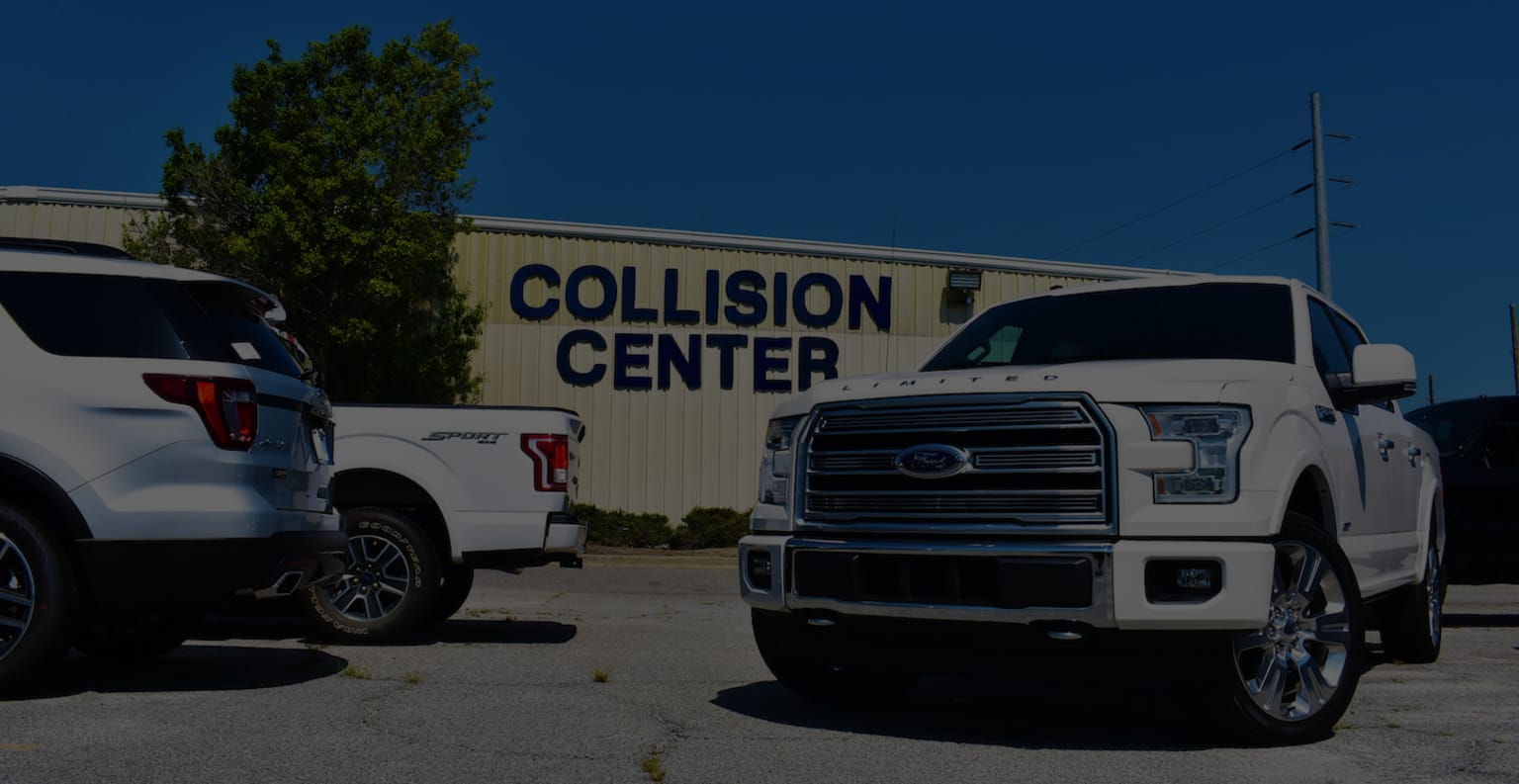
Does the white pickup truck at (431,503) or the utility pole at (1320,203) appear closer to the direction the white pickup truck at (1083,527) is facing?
the white pickup truck

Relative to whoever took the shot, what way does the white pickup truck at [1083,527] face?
facing the viewer and to the left of the viewer

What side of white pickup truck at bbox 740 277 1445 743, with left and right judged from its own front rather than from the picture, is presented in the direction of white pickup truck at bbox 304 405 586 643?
right
